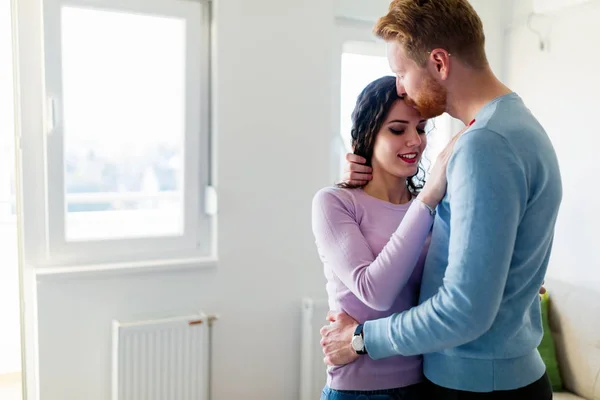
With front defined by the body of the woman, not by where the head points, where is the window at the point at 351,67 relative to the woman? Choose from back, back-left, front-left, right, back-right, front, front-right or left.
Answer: back-left

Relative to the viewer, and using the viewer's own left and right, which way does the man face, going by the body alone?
facing to the left of the viewer

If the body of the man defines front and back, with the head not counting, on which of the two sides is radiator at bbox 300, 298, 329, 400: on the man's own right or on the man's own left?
on the man's own right

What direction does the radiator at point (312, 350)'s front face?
toward the camera

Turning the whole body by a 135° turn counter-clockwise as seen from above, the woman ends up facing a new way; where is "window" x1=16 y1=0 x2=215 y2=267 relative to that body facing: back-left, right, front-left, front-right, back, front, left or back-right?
front-left

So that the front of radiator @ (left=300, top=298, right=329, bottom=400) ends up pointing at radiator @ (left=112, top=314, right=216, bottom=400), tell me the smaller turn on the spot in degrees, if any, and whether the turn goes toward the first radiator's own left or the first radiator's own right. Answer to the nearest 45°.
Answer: approximately 45° to the first radiator's own right

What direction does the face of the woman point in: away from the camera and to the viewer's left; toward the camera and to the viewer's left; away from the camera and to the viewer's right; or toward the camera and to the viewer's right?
toward the camera and to the viewer's right

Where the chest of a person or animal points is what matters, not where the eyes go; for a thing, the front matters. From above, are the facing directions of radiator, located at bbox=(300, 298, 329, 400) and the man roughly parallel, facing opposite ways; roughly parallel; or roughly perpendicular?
roughly perpendicular

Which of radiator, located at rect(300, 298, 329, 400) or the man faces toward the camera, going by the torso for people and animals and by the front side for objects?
the radiator

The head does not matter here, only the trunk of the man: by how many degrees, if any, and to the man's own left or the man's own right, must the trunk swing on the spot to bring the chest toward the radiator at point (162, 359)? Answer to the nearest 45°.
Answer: approximately 45° to the man's own right

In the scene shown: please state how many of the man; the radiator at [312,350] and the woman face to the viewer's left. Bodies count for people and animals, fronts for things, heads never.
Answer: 1

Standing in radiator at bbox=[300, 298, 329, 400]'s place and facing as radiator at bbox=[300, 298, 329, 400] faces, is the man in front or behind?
in front

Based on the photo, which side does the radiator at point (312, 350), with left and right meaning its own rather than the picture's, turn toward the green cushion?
left
